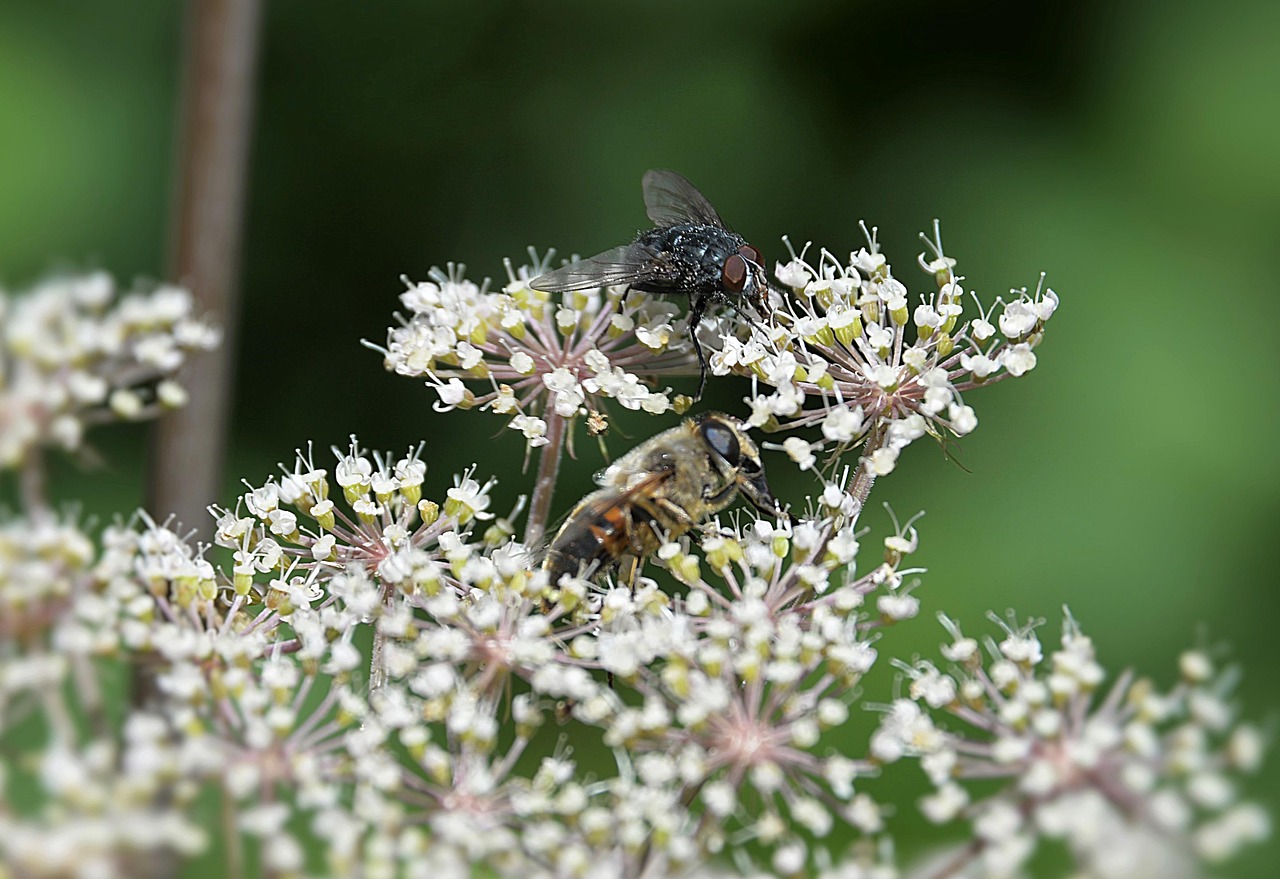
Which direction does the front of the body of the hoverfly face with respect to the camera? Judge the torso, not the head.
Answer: to the viewer's right
